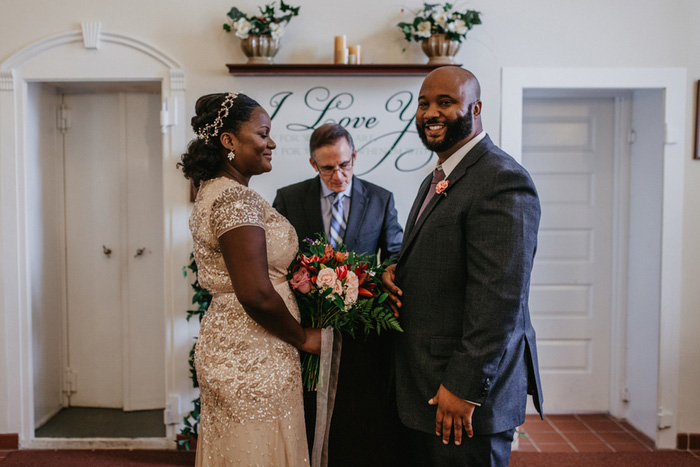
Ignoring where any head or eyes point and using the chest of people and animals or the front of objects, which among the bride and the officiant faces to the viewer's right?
the bride

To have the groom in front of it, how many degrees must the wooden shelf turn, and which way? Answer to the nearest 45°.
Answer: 0° — it already faces them

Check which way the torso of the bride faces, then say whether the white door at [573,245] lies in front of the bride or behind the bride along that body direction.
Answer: in front

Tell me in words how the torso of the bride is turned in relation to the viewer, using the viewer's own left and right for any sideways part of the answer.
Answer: facing to the right of the viewer

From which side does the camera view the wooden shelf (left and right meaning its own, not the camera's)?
front

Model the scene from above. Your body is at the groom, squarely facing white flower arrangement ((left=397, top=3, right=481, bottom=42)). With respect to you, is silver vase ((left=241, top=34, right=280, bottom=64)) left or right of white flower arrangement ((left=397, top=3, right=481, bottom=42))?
left

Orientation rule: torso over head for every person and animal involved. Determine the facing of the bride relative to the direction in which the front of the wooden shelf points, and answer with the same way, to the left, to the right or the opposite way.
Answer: to the left

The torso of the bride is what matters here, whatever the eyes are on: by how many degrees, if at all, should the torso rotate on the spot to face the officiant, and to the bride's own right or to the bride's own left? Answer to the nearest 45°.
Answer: approximately 45° to the bride's own left

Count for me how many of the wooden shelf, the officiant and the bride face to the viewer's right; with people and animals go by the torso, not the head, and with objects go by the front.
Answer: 1

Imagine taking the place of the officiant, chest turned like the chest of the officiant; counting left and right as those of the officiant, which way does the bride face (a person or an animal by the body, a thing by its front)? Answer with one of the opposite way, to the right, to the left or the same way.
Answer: to the left

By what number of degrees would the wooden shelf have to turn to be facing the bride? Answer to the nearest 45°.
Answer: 0° — it already faces them

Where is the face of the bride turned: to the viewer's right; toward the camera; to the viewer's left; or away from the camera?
to the viewer's right

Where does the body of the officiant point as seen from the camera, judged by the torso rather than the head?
toward the camera

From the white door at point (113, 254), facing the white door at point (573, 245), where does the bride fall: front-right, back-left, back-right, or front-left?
front-right

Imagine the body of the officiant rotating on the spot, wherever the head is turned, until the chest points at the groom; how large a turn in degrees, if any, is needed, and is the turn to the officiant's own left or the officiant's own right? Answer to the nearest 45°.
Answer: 0° — they already face them

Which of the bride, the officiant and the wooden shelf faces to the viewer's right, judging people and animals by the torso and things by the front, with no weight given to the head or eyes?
the bride

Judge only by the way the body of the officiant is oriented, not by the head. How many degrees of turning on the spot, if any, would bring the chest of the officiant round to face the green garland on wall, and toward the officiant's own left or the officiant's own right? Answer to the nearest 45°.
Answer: approximately 90° to the officiant's own right
